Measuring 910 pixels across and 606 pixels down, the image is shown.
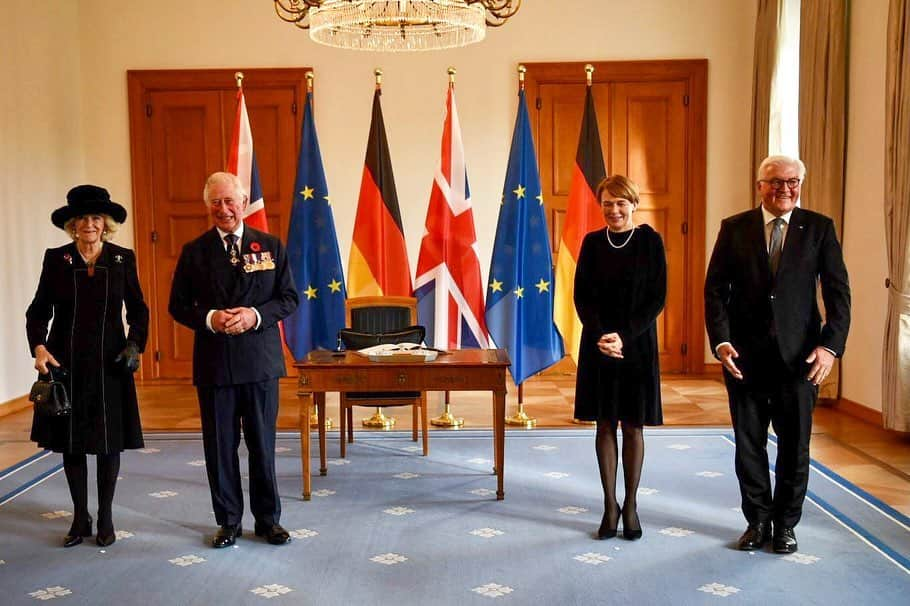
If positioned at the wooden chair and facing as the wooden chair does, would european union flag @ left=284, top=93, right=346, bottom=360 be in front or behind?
behind

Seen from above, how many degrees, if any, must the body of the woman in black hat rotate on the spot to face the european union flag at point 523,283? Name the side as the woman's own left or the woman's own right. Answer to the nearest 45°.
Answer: approximately 135° to the woman's own left

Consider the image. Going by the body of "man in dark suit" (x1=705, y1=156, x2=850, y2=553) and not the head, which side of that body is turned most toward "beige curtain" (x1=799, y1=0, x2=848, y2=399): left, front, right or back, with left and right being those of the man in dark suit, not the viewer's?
back

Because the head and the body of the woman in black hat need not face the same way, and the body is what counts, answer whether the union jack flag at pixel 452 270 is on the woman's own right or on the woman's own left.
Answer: on the woman's own left

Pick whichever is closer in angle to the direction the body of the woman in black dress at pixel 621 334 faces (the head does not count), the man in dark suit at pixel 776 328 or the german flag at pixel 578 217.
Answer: the man in dark suit

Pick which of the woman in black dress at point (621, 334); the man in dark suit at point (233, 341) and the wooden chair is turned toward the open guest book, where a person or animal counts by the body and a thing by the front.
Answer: the wooden chair

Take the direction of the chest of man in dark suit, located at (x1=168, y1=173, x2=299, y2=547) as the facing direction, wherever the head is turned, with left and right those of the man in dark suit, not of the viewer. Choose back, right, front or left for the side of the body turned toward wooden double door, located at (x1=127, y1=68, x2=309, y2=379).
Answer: back

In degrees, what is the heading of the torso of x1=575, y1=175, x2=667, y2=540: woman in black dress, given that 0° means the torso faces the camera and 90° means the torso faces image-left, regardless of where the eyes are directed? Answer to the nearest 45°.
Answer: approximately 0°

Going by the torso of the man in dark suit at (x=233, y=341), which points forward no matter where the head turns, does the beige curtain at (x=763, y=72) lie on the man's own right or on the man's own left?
on the man's own left

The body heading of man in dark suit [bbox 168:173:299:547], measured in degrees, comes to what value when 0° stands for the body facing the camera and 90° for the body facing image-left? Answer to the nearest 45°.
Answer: approximately 0°
